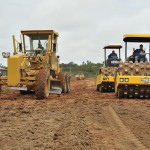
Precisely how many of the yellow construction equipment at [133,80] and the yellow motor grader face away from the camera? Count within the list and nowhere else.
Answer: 0

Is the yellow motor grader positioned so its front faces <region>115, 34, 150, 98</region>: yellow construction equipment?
no

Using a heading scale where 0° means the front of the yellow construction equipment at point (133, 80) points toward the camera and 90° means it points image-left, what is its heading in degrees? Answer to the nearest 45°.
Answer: approximately 0°

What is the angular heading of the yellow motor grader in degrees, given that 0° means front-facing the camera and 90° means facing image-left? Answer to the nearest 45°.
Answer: approximately 45°

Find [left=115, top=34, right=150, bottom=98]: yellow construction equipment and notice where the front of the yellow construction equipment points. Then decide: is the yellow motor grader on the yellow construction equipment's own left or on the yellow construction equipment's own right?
on the yellow construction equipment's own right
